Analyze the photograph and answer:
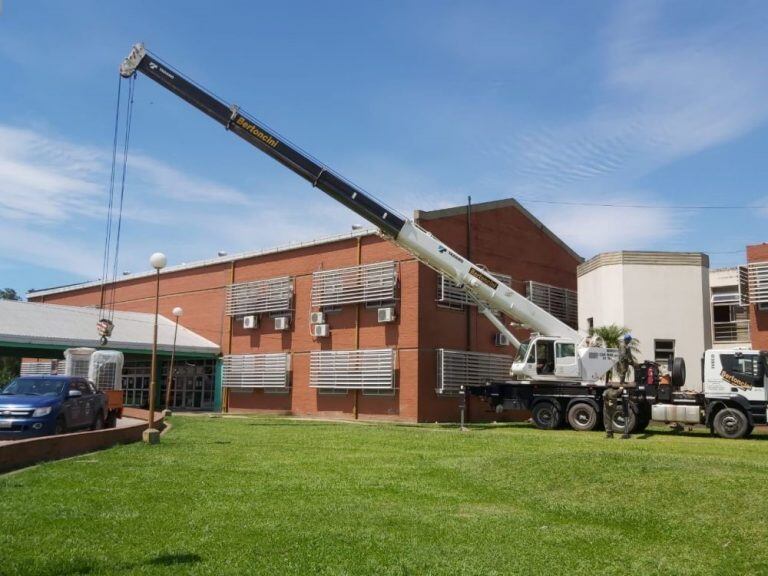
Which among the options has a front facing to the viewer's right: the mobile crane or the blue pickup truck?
the mobile crane

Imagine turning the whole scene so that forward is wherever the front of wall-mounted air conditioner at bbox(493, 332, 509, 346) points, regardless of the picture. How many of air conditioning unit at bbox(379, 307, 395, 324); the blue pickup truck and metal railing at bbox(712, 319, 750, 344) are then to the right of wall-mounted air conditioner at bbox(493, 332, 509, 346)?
2

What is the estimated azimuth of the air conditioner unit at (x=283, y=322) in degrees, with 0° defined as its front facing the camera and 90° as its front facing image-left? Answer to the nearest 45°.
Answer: approximately 45°

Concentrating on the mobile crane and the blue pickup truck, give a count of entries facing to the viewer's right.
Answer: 1

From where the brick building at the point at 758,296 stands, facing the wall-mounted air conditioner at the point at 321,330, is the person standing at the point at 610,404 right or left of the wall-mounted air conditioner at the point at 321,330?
left

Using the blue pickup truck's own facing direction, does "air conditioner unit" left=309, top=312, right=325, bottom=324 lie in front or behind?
behind

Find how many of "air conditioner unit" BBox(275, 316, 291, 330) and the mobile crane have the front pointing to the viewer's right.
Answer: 1

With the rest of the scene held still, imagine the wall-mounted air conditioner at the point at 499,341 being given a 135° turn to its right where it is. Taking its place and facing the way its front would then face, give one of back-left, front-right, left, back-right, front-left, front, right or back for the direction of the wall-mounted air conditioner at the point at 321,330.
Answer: front

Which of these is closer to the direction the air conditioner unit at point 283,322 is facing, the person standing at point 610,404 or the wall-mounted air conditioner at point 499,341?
the person standing

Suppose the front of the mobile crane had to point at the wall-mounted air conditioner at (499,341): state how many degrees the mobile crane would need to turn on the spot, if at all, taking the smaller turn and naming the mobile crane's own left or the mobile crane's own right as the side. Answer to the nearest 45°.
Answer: approximately 90° to the mobile crane's own left

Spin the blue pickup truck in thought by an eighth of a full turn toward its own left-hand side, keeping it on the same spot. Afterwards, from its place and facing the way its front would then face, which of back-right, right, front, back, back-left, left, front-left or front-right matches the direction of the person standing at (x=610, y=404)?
left

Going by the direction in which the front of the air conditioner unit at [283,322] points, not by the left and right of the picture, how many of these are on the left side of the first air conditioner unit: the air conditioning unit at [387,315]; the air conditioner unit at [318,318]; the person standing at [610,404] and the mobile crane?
4

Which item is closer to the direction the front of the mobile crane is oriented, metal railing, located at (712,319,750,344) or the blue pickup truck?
the metal railing

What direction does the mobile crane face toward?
to the viewer's right

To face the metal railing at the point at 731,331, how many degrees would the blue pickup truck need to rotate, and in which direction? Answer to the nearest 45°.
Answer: approximately 135° to its left

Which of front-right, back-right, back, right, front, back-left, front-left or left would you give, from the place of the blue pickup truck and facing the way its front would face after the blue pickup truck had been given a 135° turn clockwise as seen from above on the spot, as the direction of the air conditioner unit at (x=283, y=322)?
front-right
